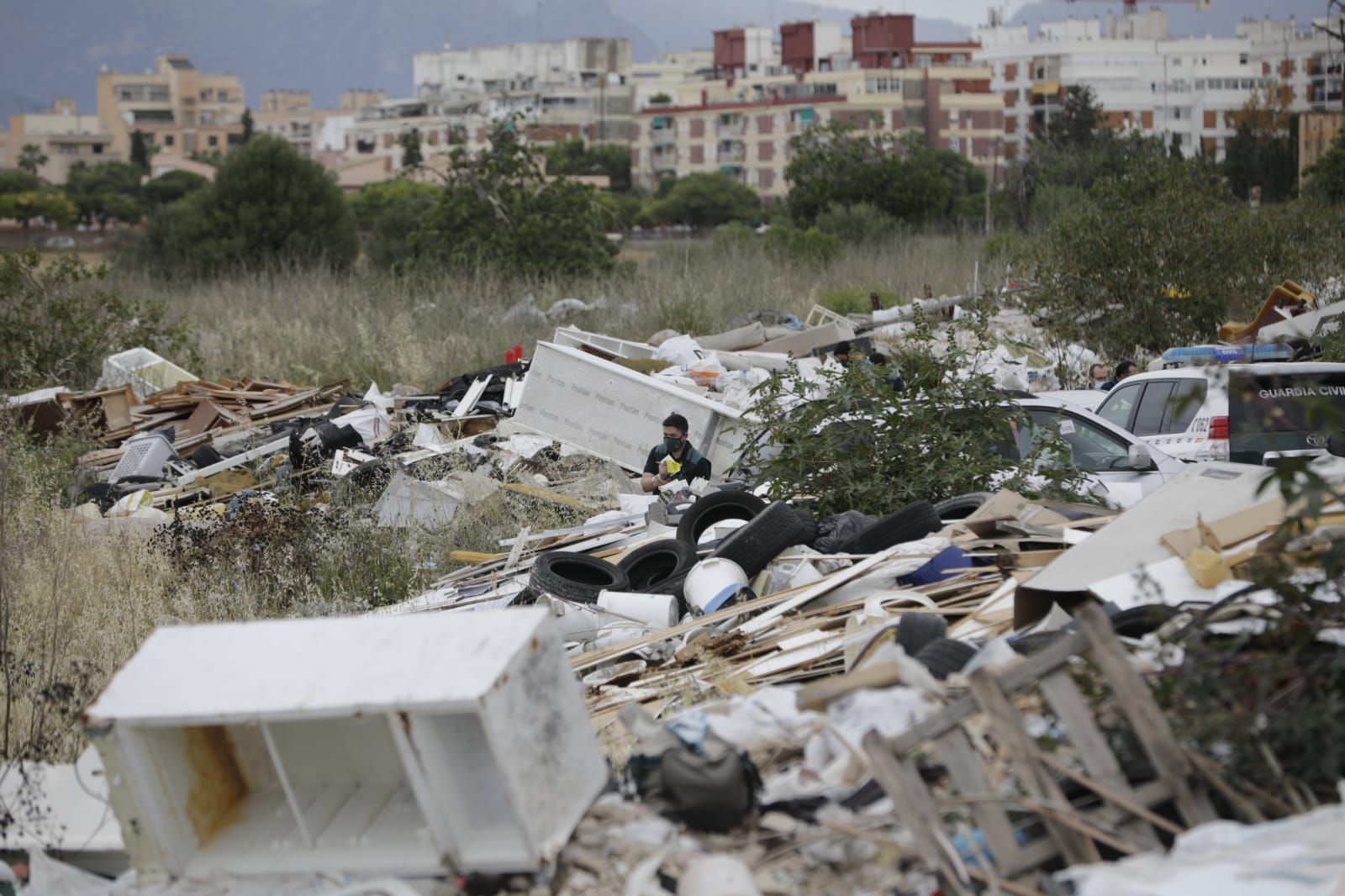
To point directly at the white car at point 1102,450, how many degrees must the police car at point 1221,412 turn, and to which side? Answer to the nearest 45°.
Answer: approximately 90° to its left

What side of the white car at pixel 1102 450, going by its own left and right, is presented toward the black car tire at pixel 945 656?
right

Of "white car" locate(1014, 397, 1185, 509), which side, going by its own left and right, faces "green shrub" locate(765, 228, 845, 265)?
left

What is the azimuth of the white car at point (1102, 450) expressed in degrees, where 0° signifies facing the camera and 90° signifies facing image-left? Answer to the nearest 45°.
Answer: approximately 270°

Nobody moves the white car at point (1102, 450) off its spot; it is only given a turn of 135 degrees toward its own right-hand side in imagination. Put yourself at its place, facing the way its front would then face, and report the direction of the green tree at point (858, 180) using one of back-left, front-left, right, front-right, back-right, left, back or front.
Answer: back-right

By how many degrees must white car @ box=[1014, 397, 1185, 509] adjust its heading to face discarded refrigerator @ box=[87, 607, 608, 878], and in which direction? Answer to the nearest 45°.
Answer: approximately 90° to its right
